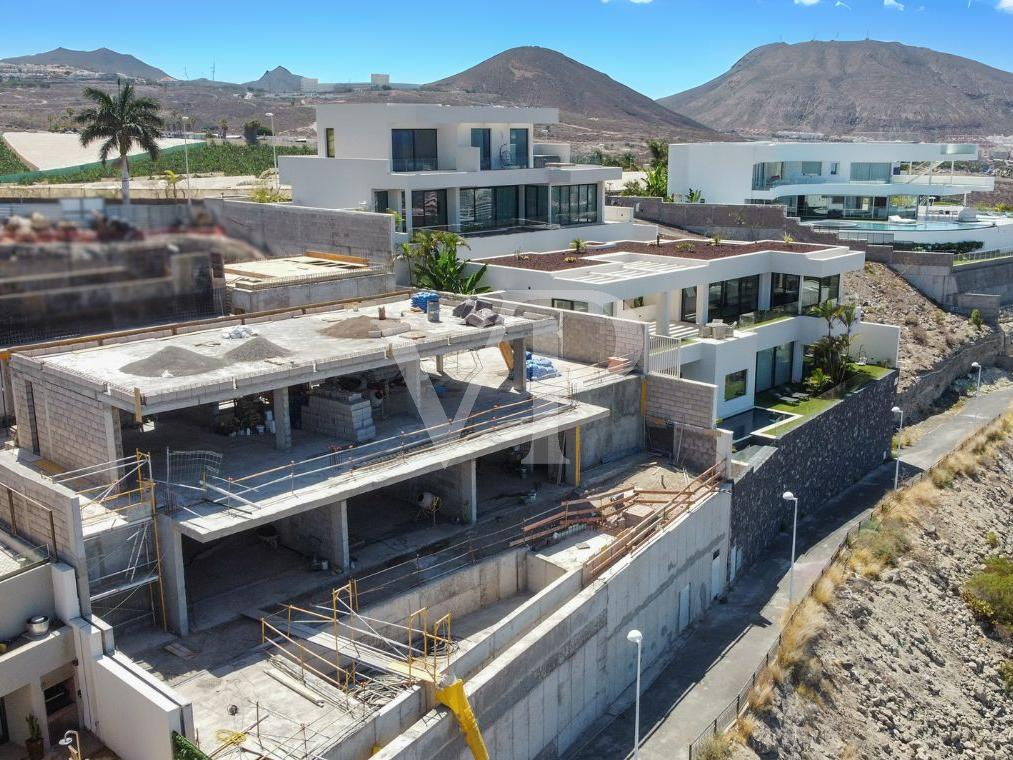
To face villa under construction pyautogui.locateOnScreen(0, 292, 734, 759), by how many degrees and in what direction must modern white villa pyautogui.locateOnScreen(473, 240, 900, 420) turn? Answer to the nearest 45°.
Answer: approximately 45° to its right

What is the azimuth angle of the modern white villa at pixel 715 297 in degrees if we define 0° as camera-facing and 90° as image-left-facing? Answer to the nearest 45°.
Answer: approximately 315°

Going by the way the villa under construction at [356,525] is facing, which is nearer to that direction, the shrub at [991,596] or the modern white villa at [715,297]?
the shrub

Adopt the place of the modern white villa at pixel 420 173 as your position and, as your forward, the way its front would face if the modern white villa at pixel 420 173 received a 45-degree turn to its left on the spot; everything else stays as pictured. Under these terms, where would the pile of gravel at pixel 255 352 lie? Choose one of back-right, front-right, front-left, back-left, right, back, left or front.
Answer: right

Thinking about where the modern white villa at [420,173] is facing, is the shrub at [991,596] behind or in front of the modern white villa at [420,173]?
in front

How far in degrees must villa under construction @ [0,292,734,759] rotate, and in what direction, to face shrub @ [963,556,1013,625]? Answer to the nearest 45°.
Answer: approximately 45° to its left

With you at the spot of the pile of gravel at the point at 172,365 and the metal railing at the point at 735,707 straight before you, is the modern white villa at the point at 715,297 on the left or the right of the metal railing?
left

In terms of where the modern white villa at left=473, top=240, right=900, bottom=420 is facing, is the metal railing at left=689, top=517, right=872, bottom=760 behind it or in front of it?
in front

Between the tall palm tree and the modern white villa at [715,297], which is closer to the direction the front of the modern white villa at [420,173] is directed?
the modern white villa

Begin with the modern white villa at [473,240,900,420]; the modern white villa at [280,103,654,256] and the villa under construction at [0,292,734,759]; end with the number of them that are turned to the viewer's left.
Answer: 0

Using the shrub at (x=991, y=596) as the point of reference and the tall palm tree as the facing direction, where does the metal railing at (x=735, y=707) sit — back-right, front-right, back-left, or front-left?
front-left
